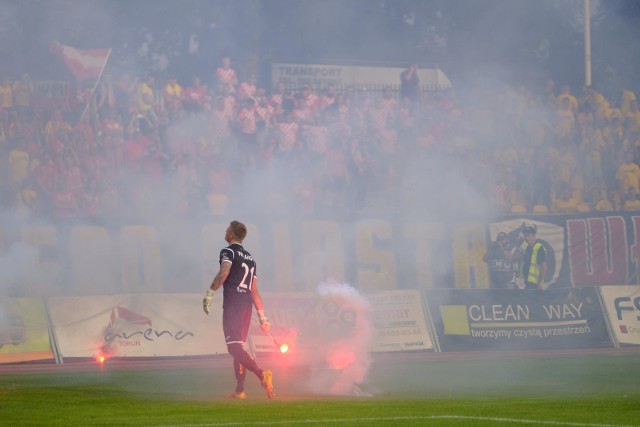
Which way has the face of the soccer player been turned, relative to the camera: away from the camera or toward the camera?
away from the camera

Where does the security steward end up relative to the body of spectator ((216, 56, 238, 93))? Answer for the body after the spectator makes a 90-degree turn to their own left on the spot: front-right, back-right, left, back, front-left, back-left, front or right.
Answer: front

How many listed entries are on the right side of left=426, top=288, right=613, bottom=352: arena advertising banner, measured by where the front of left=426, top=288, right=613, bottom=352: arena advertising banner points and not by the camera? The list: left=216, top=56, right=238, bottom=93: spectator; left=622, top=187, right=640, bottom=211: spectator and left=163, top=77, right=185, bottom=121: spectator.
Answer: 2

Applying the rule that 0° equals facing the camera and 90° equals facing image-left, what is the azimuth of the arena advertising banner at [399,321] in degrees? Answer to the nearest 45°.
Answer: approximately 0°

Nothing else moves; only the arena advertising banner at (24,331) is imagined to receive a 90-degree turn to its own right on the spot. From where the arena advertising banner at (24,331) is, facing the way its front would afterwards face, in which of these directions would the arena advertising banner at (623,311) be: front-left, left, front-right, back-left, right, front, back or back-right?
back

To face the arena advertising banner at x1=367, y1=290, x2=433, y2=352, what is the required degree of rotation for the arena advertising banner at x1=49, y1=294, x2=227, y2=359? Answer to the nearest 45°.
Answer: approximately 90° to its left

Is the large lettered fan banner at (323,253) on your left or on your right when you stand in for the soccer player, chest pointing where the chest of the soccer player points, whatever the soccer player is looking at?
on your right
